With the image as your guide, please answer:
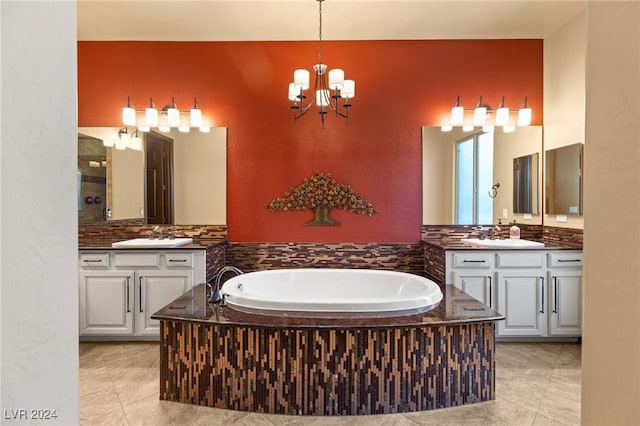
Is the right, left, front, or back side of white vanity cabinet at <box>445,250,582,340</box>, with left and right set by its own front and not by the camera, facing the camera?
front

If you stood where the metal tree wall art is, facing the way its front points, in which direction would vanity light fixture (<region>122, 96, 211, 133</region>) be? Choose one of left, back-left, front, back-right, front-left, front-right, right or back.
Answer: right

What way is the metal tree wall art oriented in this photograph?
toward the camera

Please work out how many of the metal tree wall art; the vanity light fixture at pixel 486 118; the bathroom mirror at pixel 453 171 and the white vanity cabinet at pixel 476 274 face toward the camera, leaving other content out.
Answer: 4

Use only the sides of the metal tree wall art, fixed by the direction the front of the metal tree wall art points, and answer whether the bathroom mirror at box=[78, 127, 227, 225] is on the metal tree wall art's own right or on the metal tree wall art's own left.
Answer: on the metal tree wall art's own right

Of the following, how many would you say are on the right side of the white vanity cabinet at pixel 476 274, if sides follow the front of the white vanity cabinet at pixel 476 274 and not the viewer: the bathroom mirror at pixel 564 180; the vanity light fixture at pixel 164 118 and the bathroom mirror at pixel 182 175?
2

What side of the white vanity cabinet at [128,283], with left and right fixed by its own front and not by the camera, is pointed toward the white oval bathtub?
left

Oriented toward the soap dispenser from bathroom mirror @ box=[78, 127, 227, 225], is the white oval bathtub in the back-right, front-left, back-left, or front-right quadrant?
front-right

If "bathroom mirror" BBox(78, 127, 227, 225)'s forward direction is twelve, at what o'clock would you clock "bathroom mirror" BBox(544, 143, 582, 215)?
"bathroom mirror" BBox(544, 143, 582, 215) is roughly at 10 o'clock from "bathroom mirror" BBox(78, 127, 227, 225).

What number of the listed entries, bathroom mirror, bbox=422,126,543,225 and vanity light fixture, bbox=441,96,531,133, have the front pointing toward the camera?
2
